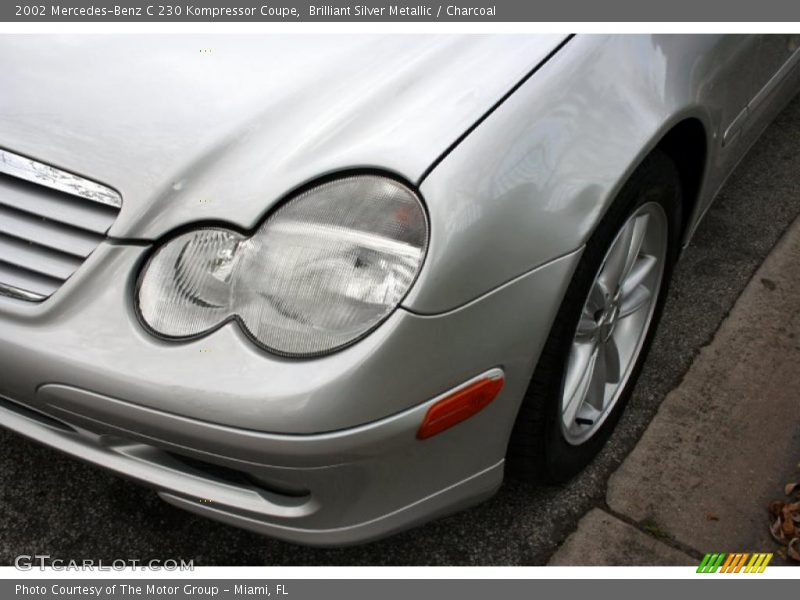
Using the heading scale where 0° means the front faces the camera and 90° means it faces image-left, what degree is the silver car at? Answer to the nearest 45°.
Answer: approximately 45°
